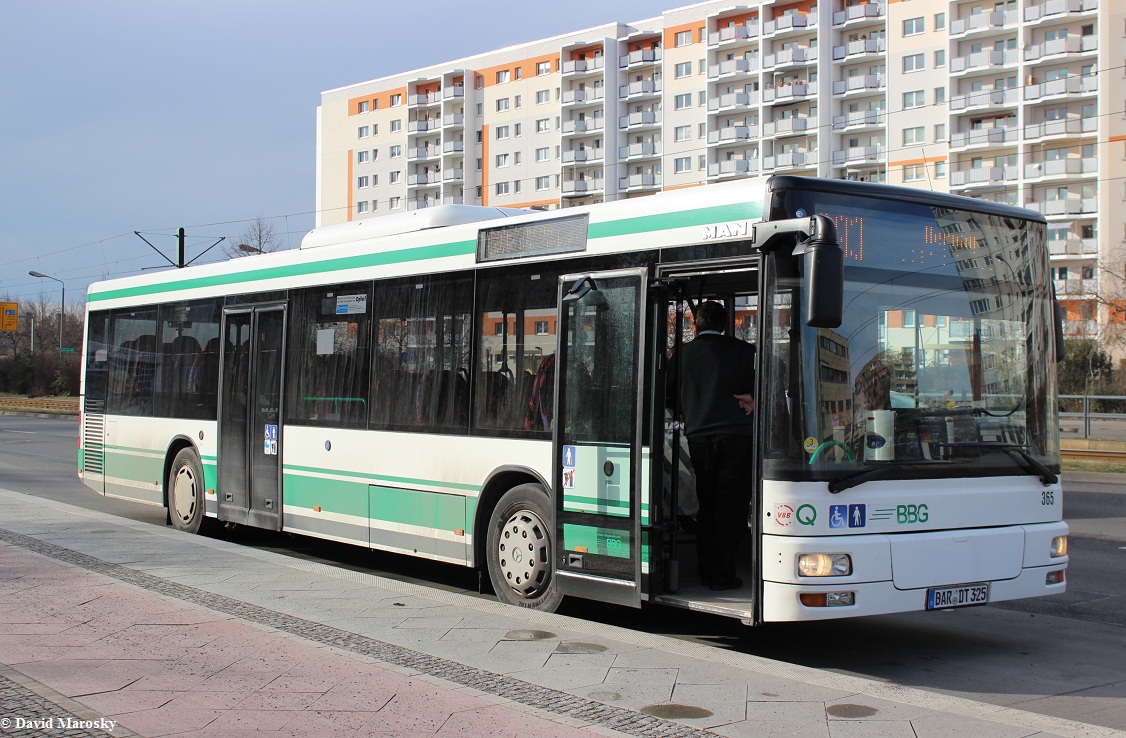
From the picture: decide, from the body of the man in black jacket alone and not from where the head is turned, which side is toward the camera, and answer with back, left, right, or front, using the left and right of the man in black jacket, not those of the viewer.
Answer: back

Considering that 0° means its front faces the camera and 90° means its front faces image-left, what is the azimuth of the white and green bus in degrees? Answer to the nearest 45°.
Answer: approximately 315°

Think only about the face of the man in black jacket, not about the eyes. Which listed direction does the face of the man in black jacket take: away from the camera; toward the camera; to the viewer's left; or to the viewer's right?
away from the camera
